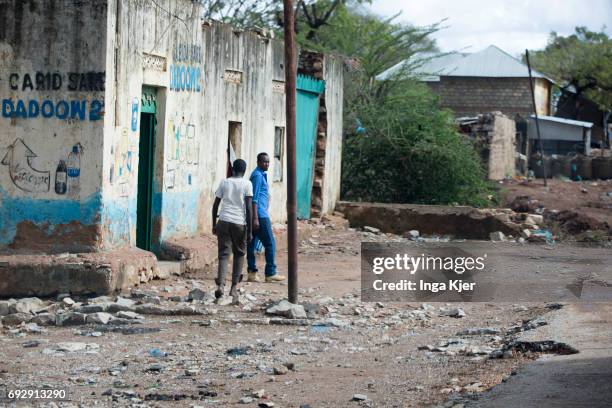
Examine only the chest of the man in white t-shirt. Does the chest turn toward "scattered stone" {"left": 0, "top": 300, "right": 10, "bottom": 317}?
no

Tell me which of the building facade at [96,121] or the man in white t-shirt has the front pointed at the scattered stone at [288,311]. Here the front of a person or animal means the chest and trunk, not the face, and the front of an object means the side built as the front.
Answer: the building facade

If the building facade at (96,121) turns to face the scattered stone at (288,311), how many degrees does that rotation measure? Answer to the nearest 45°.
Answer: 0° — it already faces it

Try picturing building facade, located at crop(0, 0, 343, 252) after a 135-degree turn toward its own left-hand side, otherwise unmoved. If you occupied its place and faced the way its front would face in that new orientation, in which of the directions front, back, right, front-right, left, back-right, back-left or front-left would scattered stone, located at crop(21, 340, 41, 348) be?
back

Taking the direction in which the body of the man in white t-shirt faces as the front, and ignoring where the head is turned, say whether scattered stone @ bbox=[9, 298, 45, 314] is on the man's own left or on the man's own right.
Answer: on the man's own left

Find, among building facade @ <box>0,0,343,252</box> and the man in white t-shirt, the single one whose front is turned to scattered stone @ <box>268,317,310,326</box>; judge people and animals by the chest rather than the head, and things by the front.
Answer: the building facade

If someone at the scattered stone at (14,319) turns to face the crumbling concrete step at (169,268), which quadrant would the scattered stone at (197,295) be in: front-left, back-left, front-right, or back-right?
front-right

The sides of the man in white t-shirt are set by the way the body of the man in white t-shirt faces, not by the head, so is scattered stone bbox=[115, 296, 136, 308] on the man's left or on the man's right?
on the man's left

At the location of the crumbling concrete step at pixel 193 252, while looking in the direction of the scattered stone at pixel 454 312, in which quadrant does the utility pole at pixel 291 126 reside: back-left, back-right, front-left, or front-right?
front-right

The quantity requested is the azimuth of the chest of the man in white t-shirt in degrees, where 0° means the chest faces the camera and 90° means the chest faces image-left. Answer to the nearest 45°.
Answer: approximately 180°

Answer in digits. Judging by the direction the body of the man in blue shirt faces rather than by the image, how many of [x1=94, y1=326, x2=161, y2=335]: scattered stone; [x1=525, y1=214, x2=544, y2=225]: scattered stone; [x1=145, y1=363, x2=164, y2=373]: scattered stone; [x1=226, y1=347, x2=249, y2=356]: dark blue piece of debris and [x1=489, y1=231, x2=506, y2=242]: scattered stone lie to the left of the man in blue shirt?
2
